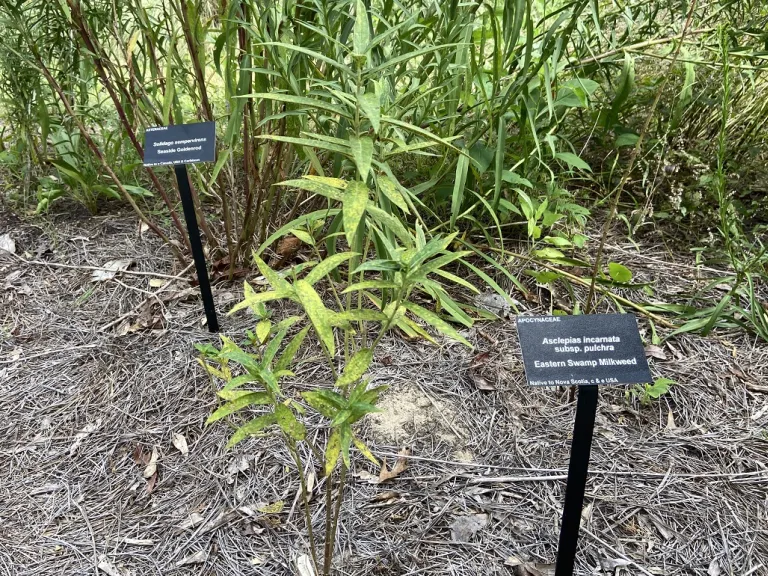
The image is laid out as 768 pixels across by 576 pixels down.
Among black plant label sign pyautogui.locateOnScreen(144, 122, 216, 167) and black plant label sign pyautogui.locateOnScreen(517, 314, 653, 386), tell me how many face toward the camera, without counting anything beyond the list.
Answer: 2

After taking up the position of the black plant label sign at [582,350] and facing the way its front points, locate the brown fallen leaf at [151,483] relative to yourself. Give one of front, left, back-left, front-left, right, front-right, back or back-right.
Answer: right

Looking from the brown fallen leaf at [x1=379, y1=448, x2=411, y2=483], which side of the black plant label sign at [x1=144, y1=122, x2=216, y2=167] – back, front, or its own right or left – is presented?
front

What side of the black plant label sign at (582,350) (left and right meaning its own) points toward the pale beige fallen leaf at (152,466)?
right

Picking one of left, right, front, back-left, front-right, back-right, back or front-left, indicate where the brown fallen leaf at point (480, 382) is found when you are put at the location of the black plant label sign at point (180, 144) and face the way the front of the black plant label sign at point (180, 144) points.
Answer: front-left

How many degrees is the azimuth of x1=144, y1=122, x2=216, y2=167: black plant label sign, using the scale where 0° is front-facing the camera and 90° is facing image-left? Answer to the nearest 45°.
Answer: approximately 0°

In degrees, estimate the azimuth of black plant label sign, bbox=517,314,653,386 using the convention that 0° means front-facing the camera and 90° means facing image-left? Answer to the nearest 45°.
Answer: approximately 0°
